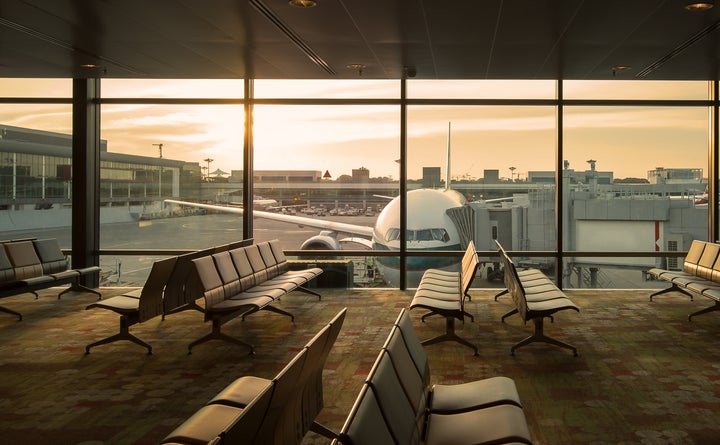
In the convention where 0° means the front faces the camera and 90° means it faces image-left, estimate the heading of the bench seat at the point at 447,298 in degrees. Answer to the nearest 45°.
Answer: approximately 90°

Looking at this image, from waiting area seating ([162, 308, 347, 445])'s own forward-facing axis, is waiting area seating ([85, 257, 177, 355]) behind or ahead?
ahead

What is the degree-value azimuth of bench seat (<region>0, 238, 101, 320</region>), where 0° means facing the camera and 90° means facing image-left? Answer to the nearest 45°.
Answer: approximately 315°

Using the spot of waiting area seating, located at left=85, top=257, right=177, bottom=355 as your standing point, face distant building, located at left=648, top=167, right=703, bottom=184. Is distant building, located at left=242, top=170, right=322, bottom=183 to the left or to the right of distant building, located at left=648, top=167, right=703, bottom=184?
left

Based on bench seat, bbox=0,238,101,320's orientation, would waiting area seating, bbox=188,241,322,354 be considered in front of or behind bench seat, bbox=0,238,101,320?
in front

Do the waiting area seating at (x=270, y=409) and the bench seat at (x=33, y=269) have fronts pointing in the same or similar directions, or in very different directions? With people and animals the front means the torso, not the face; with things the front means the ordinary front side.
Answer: very different directions

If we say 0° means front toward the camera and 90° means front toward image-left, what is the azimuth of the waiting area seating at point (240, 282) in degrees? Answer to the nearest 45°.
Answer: approximately 315°

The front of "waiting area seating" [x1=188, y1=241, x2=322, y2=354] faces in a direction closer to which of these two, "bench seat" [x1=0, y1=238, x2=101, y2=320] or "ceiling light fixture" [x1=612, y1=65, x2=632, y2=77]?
the ceiling light fixture

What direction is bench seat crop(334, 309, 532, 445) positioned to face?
to the viewer's right

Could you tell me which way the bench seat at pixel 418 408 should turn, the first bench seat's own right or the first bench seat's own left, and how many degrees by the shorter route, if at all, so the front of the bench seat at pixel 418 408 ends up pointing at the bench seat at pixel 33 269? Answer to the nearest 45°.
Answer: approximately 135° to the first bench seat's own left

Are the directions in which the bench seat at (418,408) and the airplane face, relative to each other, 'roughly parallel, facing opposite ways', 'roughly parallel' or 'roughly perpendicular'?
roughly perpendicular

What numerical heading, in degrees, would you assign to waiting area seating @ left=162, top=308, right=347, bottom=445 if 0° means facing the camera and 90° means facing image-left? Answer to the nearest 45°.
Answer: approximately 135°

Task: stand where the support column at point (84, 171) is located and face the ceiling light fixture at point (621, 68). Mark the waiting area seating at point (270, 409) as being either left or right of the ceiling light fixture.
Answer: right

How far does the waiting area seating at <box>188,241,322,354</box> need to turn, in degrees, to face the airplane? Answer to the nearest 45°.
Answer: approximately 90° to its left
